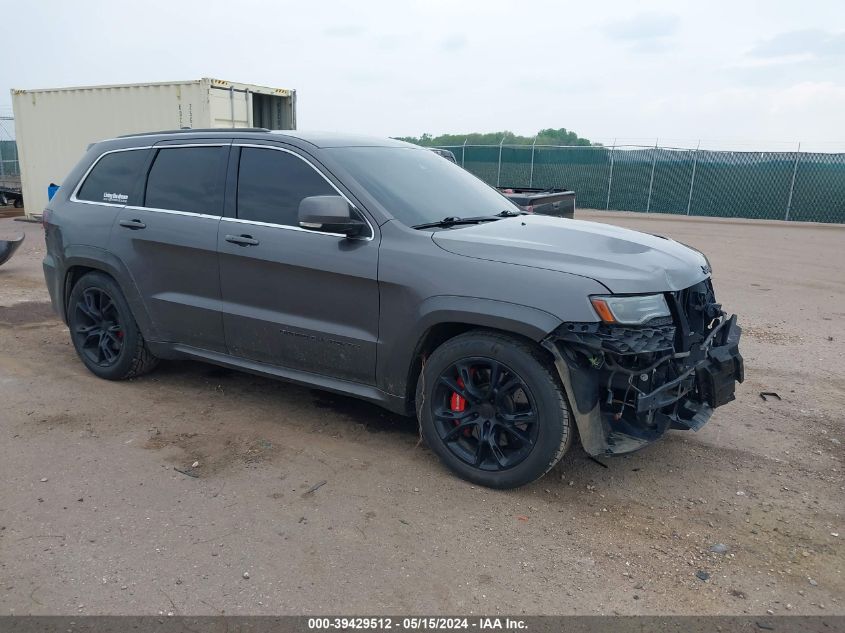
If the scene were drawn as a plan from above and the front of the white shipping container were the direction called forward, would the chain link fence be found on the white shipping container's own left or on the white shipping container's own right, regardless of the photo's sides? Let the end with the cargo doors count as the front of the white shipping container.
on the white shipping container's own left

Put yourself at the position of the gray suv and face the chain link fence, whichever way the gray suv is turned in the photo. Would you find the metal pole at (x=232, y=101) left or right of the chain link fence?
left

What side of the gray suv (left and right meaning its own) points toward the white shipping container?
back

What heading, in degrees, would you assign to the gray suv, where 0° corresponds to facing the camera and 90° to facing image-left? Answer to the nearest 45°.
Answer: approximately 315°

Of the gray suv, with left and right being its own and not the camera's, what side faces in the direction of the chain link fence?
left

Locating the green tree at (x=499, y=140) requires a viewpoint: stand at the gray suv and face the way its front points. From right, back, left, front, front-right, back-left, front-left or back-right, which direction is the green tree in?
back-left

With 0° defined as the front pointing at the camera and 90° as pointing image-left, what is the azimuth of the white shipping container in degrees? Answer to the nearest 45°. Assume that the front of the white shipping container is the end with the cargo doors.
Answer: approximately 315°
